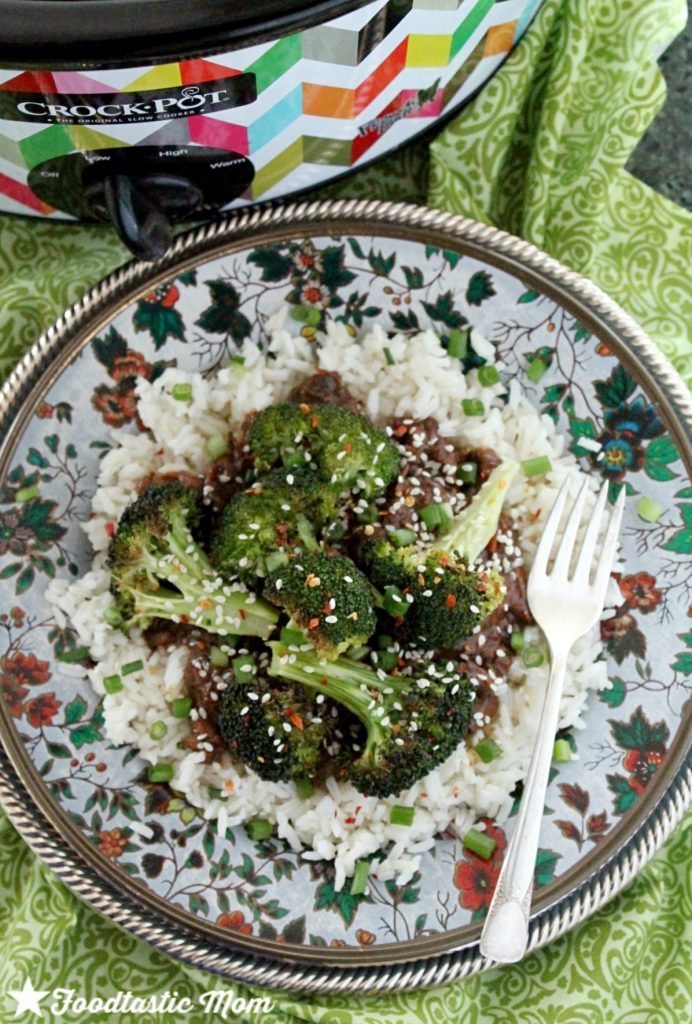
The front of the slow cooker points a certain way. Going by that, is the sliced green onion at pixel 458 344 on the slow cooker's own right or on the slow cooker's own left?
on the slow cooker's own left

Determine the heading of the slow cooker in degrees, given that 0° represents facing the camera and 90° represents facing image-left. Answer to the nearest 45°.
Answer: approximately 0°

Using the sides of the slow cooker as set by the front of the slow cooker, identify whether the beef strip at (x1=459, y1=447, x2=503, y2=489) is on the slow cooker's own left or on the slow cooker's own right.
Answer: on the slow cooker's own left
